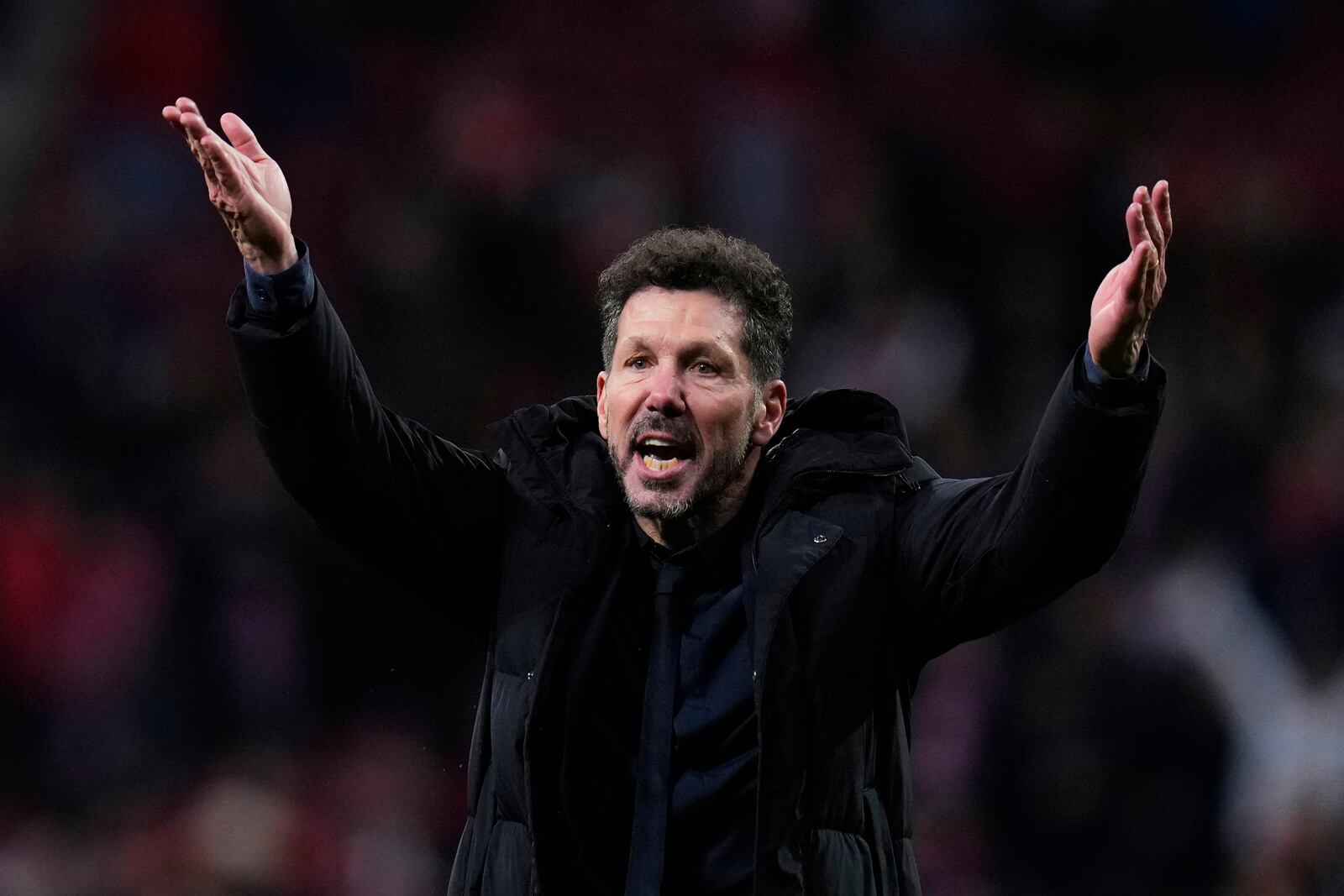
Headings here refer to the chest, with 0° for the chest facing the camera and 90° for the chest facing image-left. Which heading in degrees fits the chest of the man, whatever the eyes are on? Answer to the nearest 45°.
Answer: approximately 0°
